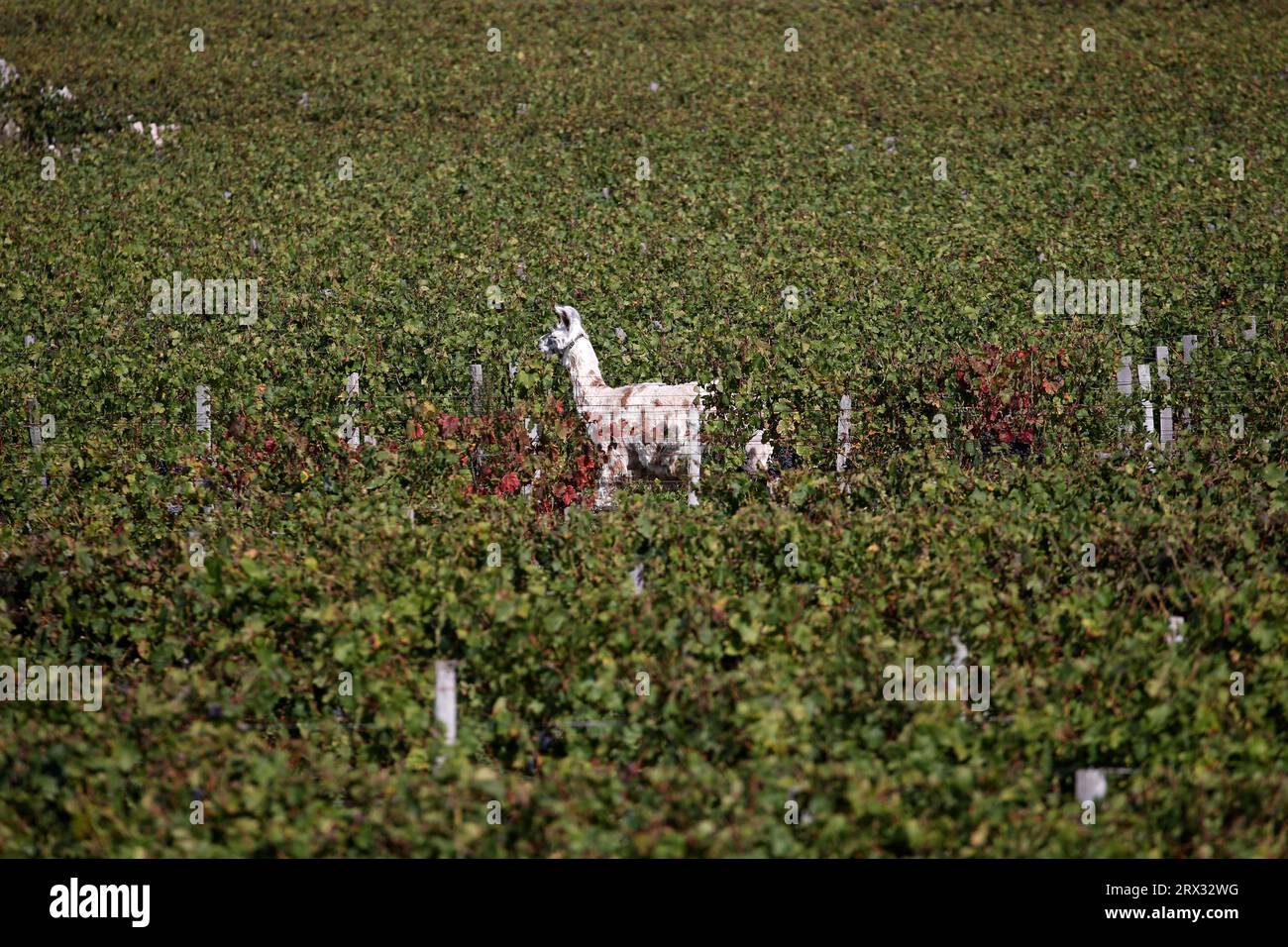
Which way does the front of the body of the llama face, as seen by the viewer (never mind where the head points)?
to the viewer's left

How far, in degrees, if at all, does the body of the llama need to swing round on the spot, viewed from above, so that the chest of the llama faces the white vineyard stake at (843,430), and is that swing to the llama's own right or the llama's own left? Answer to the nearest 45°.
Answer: approximately 135° to the llama's own right

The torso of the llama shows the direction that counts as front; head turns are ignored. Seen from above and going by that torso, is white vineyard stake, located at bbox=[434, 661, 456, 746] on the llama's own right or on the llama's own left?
on the llama's own left
